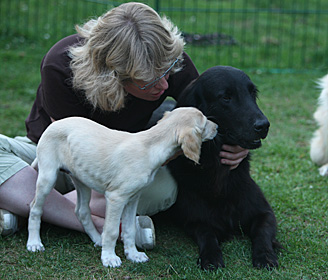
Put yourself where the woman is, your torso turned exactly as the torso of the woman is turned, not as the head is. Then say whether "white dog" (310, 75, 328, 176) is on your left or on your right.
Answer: on your left

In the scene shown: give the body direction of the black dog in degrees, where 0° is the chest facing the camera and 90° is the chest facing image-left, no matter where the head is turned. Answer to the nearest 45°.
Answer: approximately 0°

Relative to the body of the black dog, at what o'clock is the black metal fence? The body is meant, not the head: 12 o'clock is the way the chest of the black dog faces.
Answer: The black metal fence is roughly at 6 o'clock from the black dog.
